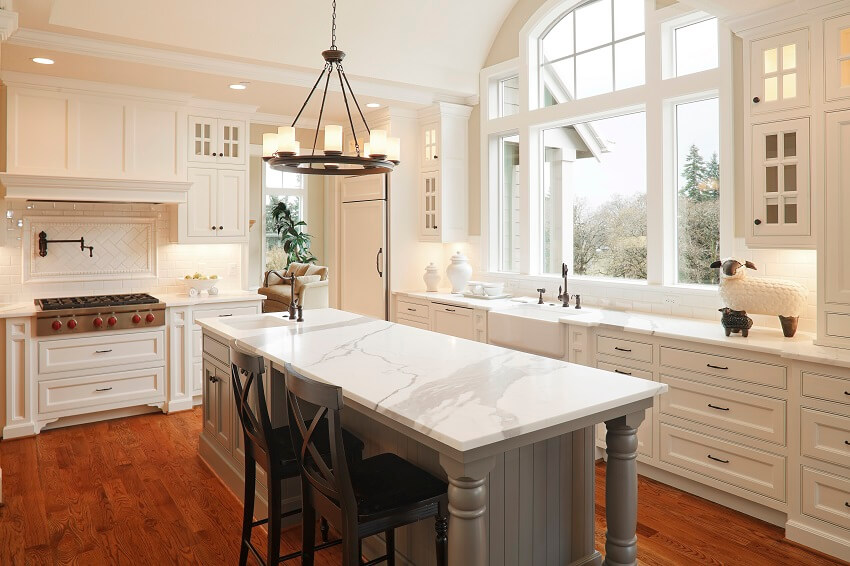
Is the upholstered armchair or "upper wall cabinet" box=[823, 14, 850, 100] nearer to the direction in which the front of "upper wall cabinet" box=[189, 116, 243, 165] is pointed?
the upper wall cabinet

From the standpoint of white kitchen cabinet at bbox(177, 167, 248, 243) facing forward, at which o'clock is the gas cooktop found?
The gas cooktop is roughly at 2 o'clock from the white kitchen cabinet.

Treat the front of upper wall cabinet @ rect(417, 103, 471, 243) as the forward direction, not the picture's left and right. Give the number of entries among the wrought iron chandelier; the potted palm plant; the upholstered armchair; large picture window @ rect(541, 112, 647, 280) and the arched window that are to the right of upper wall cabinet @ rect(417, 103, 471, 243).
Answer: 2

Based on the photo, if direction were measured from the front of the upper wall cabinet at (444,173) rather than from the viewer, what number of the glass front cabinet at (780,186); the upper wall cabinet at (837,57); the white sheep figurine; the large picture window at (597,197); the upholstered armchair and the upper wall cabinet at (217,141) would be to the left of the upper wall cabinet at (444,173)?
4

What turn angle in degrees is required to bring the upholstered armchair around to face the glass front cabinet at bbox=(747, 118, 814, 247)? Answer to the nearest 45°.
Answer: approximately 90° to its left

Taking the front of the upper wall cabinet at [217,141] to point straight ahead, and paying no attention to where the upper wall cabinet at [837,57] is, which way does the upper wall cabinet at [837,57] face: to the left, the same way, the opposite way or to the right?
to the right

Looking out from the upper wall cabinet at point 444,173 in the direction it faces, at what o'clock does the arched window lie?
The arched window is roughly at 9 o'clock from the upper wall cabinet.

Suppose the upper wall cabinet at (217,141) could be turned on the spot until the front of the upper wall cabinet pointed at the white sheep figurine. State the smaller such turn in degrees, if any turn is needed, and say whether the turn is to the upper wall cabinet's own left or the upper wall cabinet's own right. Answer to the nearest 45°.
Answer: approximately 45° to the upper wall cabinet's own left

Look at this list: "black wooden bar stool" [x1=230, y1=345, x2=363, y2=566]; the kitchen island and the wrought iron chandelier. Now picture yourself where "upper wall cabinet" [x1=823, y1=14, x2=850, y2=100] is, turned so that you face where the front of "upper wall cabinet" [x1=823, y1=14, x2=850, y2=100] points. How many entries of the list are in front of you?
3

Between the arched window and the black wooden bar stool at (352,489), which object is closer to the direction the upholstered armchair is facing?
the black wooden bar stool

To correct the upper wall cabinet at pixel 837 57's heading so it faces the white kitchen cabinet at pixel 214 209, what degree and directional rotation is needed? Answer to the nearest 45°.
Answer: approximately 45° to its right

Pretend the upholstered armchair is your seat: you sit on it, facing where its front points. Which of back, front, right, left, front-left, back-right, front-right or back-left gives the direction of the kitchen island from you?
front-left

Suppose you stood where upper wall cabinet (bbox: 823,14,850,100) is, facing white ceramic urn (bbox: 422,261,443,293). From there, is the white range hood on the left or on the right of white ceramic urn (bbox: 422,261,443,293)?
left

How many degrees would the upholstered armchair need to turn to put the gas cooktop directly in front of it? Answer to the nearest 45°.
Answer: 0° — it already faces it

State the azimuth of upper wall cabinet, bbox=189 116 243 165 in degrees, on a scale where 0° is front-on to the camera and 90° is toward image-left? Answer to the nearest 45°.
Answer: approximately 0°

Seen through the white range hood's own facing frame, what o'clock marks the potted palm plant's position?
The potted palm plant is roughly at 7 o'clock from the white range hood.

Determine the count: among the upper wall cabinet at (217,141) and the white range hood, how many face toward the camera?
2

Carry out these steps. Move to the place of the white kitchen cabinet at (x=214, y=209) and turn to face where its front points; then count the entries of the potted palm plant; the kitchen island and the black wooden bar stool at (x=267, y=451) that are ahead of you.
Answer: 2

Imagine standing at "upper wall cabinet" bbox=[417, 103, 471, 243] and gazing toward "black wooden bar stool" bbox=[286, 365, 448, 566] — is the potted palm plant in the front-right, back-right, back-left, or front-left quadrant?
back-right
